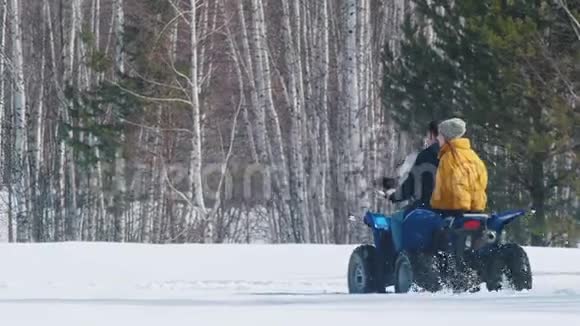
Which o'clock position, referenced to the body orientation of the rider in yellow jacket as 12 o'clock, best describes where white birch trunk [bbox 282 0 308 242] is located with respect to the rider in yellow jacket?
The white birch trunk is roughly at 1 o'clock from the rider in yellow jacket.

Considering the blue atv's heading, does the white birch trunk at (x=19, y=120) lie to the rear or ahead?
ahead

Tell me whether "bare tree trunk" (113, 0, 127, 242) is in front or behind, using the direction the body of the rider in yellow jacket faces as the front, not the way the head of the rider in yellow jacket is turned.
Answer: in front

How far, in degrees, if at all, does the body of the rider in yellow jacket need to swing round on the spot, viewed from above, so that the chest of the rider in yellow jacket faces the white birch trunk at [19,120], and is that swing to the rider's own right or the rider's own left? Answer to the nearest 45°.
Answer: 0° — they already face it

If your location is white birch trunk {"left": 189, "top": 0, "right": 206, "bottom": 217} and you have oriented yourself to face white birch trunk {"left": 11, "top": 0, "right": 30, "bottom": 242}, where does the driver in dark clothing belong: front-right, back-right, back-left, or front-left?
back-left

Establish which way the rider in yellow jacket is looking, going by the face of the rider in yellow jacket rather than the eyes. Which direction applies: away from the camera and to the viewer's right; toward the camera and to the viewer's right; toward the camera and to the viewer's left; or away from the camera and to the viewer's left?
away from the camera and to the viewer's left

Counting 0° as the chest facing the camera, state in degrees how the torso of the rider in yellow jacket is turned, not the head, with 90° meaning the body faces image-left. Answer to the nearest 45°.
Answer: approximately 135°

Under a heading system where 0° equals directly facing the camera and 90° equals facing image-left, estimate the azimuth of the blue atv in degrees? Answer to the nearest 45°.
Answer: approximately 135°
